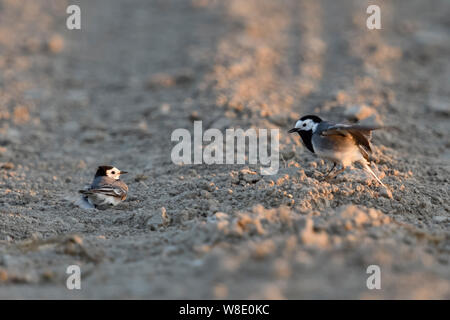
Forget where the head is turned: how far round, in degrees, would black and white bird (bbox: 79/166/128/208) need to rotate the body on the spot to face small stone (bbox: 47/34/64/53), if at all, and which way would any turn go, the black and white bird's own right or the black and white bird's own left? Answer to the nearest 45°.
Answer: approximately 90° to the black and white bird's own left

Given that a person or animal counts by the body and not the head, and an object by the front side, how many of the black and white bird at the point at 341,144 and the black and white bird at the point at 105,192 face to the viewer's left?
1

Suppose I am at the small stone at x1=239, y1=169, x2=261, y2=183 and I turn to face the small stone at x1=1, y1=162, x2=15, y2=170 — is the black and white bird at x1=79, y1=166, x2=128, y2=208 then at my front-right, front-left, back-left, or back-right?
front-left

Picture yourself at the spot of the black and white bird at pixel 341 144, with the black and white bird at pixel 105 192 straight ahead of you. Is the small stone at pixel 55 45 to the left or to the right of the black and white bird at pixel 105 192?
right

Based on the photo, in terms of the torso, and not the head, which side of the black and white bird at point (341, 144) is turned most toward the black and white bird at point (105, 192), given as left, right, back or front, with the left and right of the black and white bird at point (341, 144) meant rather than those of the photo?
front

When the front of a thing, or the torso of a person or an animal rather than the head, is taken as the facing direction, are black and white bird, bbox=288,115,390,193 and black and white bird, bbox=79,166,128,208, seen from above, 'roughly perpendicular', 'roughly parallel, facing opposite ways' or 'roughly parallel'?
roughly parallel, facing opposite ways

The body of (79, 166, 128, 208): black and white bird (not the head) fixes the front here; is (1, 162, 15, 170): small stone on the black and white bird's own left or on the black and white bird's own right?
on the black and white bird's own left

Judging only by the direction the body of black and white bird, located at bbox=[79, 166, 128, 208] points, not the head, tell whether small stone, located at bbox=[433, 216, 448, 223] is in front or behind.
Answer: in front

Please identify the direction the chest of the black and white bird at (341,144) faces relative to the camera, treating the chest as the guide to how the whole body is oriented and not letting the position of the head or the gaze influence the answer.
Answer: to the viewer's left

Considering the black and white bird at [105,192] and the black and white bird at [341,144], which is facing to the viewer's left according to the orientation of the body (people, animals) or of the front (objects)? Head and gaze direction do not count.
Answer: the black and white bird at [341,144]

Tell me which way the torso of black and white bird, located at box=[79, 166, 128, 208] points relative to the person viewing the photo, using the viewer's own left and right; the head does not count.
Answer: facing to the right of the viewer

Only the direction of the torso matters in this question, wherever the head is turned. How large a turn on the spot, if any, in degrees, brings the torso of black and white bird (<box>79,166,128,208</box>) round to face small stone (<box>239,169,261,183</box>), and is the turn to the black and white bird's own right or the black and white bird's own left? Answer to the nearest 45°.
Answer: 0° — it already faces it
